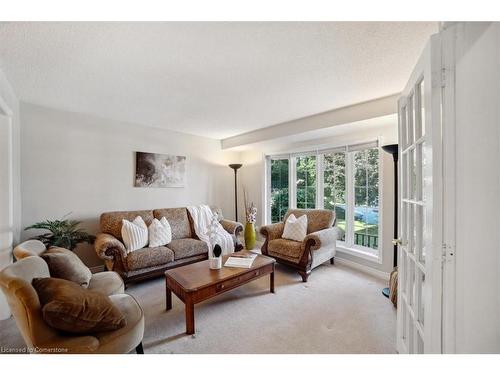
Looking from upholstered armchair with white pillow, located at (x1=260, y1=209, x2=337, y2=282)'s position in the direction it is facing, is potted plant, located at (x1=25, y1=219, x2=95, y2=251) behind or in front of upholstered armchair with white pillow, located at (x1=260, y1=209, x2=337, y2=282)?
in front

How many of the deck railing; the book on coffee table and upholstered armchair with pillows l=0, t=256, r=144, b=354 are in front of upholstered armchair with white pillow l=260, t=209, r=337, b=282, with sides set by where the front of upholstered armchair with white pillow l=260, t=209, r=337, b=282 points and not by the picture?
2

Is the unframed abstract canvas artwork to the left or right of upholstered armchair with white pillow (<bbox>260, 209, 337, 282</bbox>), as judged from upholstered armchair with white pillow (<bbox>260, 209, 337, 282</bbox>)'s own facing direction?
on its right

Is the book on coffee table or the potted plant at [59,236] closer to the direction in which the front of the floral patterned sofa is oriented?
the book on coffee table

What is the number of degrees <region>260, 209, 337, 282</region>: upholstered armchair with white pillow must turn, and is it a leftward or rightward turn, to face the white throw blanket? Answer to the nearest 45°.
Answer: approximately 45° to its right

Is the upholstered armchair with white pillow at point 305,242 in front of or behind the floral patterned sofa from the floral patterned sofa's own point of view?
in front

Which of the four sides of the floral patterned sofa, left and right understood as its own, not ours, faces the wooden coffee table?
front

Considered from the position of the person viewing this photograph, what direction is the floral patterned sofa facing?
facing the viewer and to the right of the viewer

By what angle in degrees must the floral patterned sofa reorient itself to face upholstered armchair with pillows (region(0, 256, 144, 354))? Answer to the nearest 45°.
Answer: approximately 45° to its right

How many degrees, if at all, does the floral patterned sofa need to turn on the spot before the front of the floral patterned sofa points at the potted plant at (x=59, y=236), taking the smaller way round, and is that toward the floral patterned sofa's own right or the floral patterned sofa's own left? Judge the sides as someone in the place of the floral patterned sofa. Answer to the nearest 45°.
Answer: approximately 135° to the floral patterned sofa's own right

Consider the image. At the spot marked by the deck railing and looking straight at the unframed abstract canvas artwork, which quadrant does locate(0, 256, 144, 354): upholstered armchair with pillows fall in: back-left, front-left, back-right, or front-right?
front-left

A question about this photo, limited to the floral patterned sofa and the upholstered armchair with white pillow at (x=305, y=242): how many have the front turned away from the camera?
0

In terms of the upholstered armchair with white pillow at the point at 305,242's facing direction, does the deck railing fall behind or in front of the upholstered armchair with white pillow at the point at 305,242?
behind

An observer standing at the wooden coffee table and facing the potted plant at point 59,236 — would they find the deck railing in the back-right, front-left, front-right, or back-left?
back-right

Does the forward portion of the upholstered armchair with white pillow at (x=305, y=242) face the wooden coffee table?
yes
